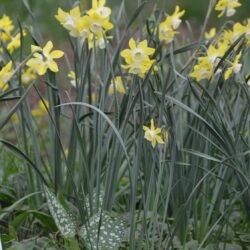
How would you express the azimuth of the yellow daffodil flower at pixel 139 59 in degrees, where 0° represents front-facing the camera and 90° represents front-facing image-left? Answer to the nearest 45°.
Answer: approximately 0°

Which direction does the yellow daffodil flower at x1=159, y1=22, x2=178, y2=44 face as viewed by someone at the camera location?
facing the viewer and to the left of the viewer

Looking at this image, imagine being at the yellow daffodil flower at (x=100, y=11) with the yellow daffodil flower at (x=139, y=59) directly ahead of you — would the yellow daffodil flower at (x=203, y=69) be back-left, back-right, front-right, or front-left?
front-left
